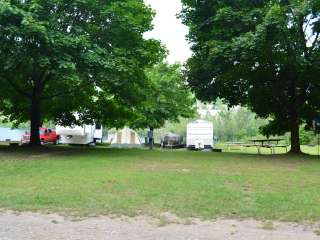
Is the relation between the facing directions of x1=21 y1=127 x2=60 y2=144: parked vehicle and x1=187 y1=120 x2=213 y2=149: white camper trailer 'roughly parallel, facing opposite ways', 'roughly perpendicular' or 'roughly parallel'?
roughly perpendicular

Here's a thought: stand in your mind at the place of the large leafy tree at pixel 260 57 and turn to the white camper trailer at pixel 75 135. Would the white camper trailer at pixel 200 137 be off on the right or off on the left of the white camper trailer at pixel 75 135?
right

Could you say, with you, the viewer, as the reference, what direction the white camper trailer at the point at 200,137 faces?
facing the viewer
